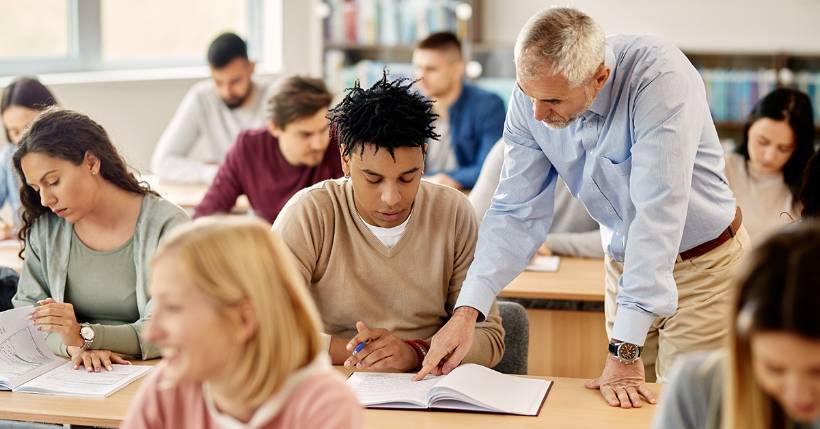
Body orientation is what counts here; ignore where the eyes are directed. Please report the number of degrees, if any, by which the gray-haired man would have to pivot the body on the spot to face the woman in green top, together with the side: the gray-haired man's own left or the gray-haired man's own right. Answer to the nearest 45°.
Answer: approximately 45° to the gray-haired man's own right

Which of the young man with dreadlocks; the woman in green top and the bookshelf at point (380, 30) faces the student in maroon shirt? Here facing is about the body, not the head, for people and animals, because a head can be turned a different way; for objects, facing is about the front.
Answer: the bookshelf

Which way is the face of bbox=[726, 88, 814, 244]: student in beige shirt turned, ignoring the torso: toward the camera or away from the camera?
toward the camera

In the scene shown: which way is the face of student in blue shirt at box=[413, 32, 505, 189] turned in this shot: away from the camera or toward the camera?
toward the camera

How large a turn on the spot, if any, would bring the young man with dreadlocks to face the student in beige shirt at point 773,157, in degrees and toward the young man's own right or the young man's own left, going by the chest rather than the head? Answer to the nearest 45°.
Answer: approximately 135° to the young man's own left

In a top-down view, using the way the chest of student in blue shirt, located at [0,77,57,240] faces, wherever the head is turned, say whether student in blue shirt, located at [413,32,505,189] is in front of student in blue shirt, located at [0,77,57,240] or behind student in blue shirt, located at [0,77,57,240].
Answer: behind

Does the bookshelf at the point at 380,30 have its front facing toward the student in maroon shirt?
yes

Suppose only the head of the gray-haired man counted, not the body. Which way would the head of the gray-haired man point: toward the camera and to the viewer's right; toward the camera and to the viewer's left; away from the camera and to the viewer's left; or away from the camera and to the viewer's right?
toward the camera and to the viewer's left

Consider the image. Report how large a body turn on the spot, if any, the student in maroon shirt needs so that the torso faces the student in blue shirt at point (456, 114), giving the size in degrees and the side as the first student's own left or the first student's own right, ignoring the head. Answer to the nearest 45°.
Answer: approximately 90° to the first student's own left

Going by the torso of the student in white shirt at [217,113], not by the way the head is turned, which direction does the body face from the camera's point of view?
toward the camera

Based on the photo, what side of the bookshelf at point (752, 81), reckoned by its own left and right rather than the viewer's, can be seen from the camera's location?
front

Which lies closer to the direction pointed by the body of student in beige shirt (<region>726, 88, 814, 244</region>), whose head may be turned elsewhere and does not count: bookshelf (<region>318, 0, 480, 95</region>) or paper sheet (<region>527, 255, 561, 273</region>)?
the paper sheet

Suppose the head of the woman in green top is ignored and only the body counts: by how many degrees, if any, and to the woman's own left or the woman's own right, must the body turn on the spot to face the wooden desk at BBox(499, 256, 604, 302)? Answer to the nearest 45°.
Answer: approximately 135° to the woman's own left

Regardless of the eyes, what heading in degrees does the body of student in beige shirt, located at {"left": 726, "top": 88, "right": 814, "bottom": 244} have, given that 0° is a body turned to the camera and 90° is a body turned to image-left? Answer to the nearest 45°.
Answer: approximately 45°
